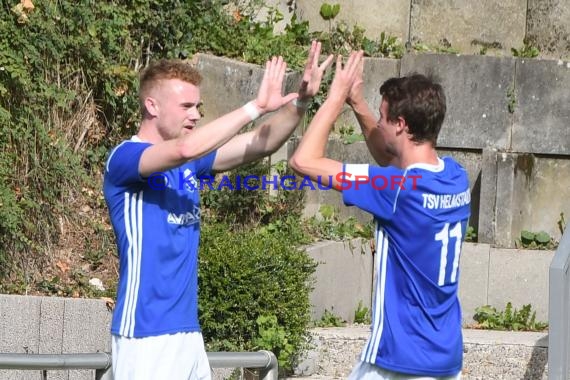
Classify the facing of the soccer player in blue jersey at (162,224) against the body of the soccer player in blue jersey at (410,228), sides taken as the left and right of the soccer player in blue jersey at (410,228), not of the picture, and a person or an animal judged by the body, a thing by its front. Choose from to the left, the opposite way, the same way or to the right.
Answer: the opposite way

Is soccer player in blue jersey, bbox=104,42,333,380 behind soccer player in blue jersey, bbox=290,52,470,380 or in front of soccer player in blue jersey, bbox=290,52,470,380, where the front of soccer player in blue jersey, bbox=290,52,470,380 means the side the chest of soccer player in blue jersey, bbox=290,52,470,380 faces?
in front

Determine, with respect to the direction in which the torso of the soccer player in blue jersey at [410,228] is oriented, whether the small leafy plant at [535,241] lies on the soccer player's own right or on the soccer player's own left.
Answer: on the soccer player's own right

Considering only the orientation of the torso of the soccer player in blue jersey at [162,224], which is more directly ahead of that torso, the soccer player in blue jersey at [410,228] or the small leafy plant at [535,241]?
the soccer player in blue jersey

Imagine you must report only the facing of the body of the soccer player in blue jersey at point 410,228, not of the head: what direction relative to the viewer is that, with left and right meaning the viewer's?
facing away from the viewer and to the left of the viewer

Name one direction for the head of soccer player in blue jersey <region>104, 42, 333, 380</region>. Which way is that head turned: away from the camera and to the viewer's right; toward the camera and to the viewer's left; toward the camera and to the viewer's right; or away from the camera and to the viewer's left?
toward the camera and to the viewer's right

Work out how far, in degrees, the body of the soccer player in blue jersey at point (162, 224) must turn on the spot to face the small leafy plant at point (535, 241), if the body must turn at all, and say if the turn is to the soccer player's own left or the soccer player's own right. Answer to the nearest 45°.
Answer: approximately 90° to the soccer player's own left

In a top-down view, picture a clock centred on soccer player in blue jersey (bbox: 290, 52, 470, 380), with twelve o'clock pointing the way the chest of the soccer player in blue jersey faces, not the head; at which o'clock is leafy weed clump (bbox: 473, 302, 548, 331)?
The leafy weed clump is roughly at 2 o'clock from the soccer player in blue jersey.

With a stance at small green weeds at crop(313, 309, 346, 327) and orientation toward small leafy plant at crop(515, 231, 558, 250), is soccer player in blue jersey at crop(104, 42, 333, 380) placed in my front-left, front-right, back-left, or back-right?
back-right

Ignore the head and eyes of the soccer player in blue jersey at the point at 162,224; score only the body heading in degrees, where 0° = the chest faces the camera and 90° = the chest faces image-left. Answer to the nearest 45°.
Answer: approximately 315°

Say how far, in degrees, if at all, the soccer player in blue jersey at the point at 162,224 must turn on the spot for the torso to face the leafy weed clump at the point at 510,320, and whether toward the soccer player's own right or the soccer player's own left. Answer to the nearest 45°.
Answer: approximately 90° to the soccer player's own left
